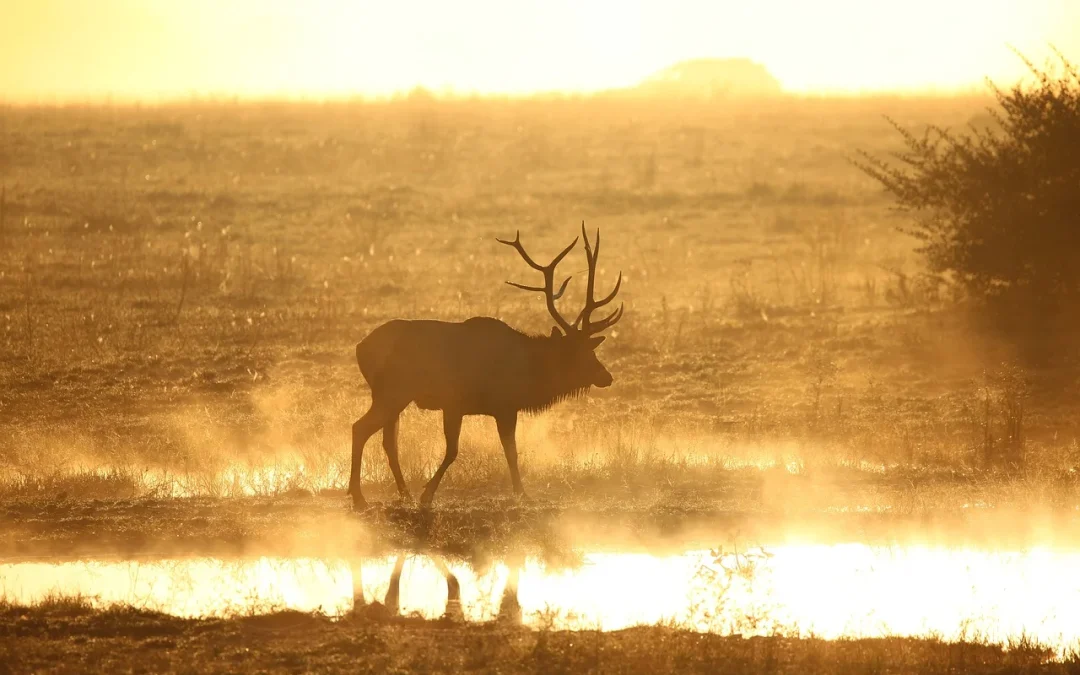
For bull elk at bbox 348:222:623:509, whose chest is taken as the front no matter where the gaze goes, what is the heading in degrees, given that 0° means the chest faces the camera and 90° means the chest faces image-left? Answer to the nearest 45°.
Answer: approximately 270°
